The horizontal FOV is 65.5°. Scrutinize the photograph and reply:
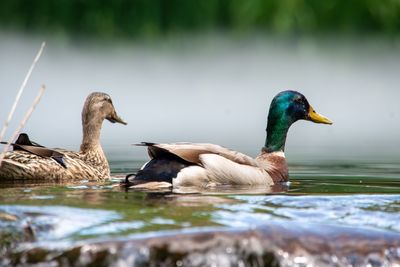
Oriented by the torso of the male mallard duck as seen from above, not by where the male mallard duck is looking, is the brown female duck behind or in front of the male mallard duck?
behind

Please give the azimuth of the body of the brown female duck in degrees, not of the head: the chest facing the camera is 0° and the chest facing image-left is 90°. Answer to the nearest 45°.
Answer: approximately 270°

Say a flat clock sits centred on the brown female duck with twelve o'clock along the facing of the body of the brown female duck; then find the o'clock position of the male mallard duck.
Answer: The male mallard duck is roughly at 1 o'clock from the brown female duck.

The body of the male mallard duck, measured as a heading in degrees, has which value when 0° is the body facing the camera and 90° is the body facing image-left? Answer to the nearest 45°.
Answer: approximately 270°

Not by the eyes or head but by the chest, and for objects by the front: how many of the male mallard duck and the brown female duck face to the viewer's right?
2
